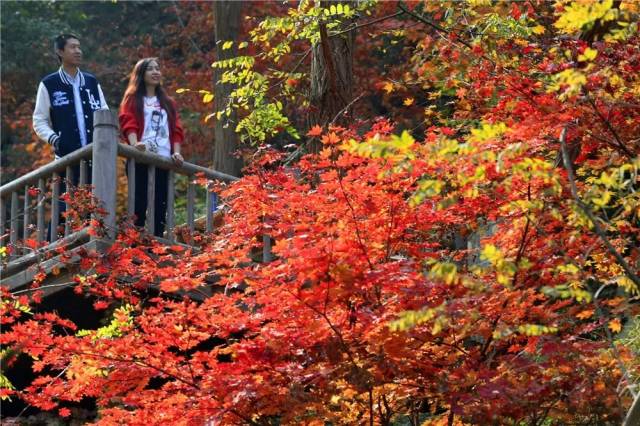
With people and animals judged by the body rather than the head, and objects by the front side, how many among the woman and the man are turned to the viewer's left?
0

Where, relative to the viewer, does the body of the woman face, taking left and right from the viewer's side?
facing the viewer and to the right of the viewer

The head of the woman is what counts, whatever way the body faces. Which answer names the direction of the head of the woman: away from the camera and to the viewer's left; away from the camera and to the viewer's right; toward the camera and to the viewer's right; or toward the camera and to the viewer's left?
toward the camera and to the viewer's right

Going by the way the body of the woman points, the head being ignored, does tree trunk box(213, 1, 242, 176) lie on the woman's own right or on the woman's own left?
on the woman's own left

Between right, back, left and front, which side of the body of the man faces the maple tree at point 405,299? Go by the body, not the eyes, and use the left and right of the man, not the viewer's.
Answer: front

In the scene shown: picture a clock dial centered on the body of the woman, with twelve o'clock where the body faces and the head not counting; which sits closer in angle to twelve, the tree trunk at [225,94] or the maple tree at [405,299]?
the maple tree

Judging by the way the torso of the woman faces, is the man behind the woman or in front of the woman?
behind

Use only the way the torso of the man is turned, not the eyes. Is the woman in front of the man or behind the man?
in front

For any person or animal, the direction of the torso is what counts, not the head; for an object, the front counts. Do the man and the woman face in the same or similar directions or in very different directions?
same or similar directions
